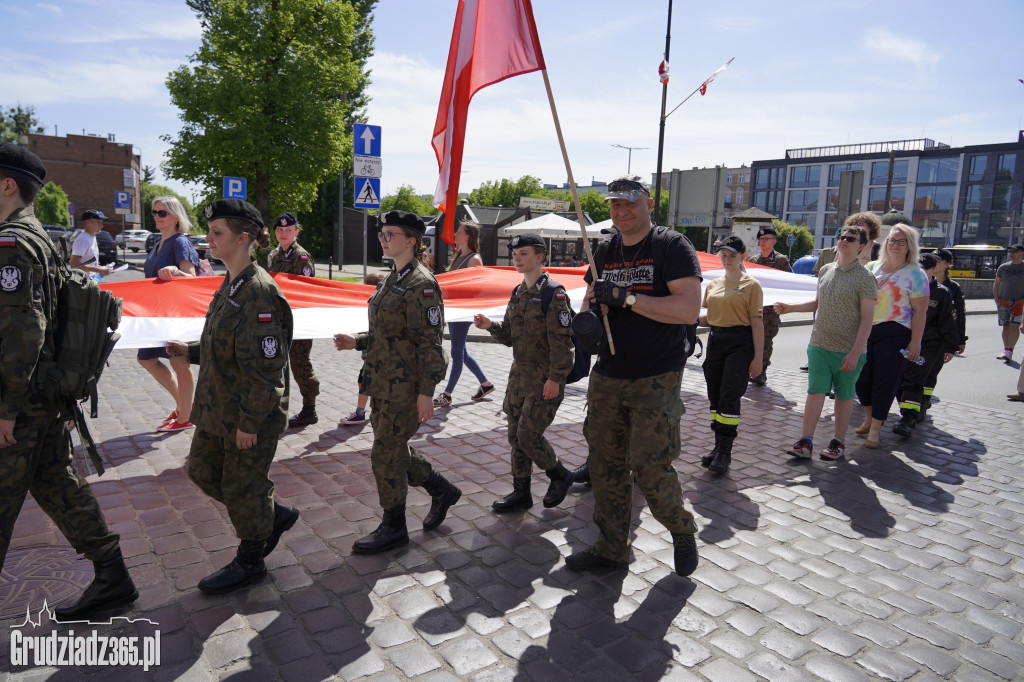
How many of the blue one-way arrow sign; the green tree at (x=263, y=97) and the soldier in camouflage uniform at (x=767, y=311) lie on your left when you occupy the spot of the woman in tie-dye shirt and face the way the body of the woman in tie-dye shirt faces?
0

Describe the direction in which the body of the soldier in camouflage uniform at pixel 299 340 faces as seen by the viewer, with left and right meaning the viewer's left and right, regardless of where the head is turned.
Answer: facing the viewer and to the left of the viewer

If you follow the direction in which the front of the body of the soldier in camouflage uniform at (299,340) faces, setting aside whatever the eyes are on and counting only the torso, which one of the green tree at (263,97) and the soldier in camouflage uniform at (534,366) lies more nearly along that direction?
the soldier in camouflage uniform

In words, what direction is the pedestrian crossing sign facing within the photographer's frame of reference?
facing the viewer

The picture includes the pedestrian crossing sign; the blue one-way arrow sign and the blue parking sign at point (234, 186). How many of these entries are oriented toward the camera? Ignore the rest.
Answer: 3

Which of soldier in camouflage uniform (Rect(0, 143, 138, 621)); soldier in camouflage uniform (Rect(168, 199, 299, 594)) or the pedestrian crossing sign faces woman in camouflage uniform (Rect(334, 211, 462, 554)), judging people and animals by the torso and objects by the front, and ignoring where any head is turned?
the pedestrian crossing sign

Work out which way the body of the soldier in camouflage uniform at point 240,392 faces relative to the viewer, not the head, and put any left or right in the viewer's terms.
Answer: facing to the left of the viewer

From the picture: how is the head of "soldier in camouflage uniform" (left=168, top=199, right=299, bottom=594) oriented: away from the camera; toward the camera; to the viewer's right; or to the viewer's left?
to the viewer's left

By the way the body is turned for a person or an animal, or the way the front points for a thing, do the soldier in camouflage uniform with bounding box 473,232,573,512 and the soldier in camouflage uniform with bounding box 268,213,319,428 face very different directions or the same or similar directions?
same or similar directions

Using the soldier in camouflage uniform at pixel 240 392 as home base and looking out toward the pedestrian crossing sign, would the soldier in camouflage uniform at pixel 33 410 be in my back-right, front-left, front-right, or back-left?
back-left

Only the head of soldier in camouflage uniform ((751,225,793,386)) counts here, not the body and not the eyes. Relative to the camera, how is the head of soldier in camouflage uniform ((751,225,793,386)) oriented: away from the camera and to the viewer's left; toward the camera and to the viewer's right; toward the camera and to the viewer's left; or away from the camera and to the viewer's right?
toward the camera and to the viewer's left

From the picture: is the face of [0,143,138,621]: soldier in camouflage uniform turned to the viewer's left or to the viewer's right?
to the viewer's left

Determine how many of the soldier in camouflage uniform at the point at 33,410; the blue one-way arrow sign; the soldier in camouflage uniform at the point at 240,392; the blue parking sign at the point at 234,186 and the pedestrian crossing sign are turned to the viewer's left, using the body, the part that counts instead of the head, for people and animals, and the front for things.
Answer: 2

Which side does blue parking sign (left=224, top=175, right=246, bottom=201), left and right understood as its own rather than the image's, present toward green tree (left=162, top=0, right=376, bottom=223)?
back

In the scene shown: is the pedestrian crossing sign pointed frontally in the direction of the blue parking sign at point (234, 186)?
no

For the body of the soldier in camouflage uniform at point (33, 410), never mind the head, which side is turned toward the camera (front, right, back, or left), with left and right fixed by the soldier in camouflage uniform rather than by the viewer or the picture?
left

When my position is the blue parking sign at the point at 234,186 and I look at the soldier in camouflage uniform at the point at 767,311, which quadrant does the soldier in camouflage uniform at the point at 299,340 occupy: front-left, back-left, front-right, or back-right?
front-right

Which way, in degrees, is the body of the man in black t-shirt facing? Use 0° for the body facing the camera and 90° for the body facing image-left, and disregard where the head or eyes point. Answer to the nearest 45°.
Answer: approximately 45°

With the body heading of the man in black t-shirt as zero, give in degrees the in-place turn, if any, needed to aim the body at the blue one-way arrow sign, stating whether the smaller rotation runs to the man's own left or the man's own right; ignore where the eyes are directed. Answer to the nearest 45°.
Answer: approximately 90° to the man's own right
